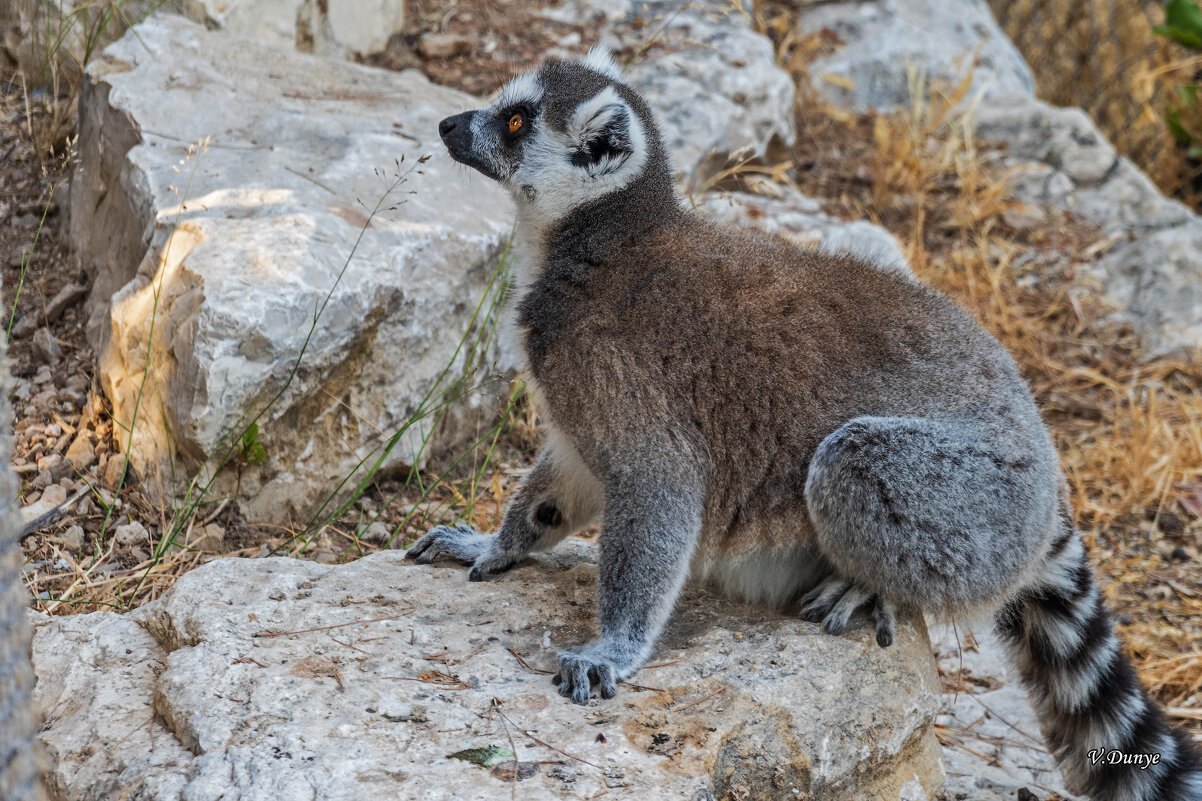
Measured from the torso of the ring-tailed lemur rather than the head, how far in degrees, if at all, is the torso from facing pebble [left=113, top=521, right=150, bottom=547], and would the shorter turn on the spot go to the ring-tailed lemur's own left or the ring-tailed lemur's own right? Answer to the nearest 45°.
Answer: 0° — it already faces it

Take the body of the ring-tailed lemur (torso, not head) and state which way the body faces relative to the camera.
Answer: to the viewer's left

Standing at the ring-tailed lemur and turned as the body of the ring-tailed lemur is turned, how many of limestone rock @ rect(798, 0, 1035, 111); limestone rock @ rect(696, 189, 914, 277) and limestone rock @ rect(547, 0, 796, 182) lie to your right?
3

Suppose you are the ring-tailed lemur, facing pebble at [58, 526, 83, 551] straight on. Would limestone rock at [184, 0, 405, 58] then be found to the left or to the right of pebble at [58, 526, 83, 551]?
right

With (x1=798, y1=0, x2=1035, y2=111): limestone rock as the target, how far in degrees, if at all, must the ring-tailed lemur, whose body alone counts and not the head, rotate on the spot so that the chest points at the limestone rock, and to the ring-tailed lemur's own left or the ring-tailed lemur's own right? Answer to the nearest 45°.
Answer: approximately 90° to the ring-tailed lemur's own right

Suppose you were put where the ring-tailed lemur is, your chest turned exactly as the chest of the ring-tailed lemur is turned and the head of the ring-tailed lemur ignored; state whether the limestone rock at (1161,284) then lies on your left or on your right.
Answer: on your right

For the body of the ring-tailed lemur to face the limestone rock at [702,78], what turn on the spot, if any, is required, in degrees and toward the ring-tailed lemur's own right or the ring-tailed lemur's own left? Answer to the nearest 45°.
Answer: approximately 90° to the ring-tailed lemur's own right

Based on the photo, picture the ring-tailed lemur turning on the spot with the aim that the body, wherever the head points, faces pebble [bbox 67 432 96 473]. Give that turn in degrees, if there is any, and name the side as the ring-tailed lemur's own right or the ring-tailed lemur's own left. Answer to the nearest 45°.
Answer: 0° — it already faces it

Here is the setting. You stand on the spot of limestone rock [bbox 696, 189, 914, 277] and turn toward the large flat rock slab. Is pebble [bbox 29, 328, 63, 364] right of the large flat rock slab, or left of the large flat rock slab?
right
